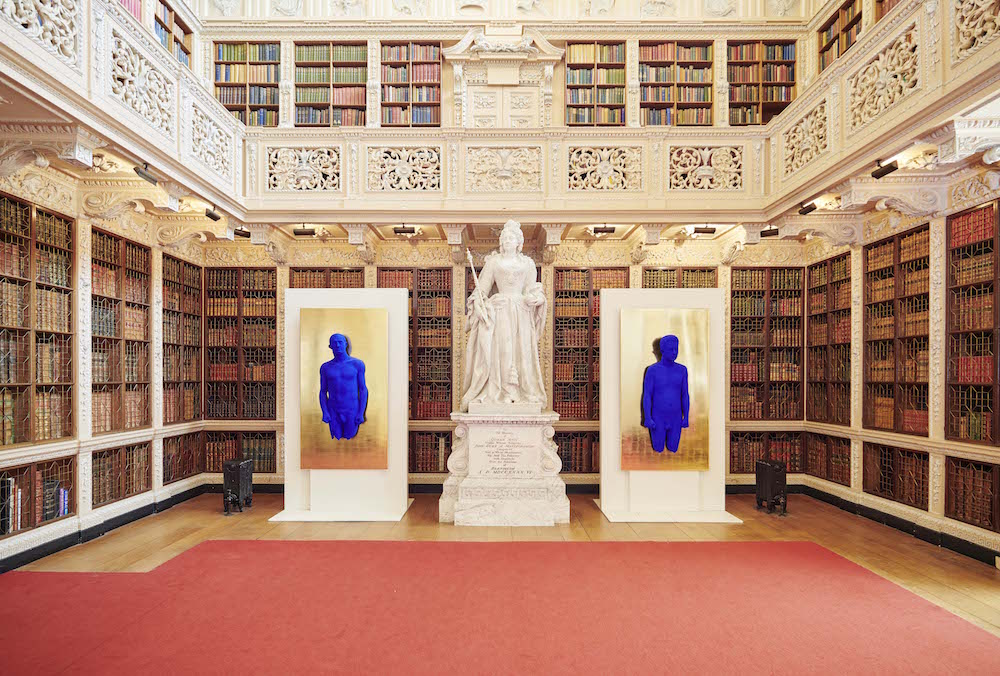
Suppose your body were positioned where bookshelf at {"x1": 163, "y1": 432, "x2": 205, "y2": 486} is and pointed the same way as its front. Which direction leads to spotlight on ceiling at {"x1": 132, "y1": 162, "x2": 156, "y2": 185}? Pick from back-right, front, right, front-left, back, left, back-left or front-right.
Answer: front-right

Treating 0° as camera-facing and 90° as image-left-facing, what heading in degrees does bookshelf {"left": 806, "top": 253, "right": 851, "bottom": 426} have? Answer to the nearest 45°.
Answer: approximately 45°

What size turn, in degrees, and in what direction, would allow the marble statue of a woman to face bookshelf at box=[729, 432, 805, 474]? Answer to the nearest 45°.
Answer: approximately 135° to its left

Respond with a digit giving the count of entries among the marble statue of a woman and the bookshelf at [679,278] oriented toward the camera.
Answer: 2

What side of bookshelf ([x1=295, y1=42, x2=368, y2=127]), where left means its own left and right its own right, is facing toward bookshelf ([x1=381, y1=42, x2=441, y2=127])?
left

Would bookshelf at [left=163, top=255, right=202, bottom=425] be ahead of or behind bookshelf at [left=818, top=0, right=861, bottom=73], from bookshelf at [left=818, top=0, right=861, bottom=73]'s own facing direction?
ahead

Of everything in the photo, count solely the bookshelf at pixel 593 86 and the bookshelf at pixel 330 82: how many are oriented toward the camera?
2

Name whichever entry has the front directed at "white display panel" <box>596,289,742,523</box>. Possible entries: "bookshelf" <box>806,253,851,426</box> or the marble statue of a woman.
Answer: the bookshelf

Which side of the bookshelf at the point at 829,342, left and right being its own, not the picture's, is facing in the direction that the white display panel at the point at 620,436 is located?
front

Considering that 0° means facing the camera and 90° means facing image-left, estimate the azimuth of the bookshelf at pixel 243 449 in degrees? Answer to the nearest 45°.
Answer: approximately 0°

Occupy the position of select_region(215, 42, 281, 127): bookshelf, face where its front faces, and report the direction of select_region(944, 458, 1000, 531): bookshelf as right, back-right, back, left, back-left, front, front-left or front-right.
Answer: front-left
